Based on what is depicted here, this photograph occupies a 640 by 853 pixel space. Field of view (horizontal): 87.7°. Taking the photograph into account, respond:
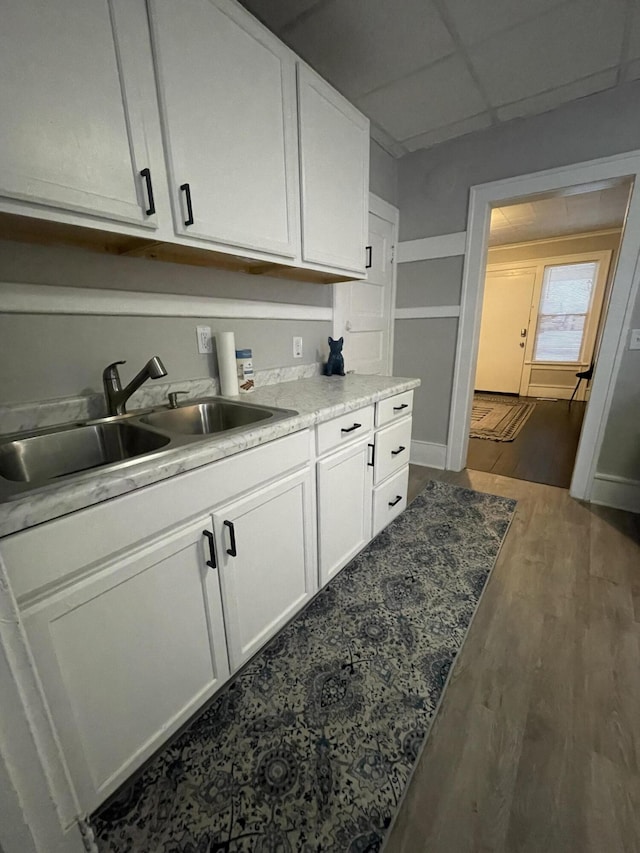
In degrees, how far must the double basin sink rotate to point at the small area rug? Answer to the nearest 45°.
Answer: approximately 45° to its left

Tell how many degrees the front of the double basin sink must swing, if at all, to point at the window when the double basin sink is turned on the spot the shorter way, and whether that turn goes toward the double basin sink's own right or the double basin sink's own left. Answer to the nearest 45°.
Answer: approximately 45° to the double basin sink's own left

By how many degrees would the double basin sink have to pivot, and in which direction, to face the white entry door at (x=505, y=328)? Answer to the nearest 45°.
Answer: approximately 90° to its left

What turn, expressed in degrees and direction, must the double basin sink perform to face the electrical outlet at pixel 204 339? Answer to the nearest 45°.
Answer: approximately 90° to its left

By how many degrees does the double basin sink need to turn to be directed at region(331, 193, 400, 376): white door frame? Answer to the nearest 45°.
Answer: approximately 90° to its left

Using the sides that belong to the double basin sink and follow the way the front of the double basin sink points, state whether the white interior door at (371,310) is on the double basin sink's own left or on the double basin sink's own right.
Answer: on the double basin sink's own left

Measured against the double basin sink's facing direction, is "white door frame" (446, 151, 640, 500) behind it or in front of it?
in front

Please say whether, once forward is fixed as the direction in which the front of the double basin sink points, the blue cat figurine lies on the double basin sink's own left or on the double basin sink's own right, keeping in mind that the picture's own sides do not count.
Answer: on the double basin sink's own left
